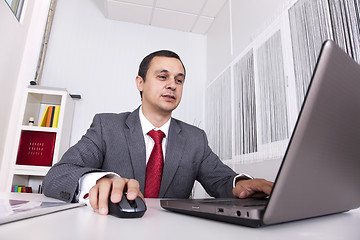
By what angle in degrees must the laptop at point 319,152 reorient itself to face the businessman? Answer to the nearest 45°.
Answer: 0° — it already faces them

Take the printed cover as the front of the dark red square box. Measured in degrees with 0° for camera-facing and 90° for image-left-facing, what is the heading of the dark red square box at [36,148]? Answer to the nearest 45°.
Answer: approximately 0°

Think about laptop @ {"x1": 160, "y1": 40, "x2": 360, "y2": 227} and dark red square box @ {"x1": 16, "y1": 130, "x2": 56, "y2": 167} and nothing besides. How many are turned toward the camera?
1

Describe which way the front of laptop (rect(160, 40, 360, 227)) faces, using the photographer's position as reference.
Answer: facing away from the viewer and to the left of the viewer

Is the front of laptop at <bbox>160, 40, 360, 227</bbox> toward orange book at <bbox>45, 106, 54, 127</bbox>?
yes

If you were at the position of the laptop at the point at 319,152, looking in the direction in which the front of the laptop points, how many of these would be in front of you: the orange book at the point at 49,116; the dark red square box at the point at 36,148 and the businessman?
3

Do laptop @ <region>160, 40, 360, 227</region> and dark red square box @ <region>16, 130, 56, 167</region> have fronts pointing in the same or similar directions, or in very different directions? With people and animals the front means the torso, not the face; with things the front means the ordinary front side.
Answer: very different directions
